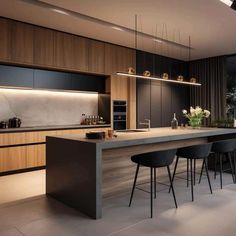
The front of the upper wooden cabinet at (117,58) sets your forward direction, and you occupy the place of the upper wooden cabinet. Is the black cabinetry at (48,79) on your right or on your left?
on your right

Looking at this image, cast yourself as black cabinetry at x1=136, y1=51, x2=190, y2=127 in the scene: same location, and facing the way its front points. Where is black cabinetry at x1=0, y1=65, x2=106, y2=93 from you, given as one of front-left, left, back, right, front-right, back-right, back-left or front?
right

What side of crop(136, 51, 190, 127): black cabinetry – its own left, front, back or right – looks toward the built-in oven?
right

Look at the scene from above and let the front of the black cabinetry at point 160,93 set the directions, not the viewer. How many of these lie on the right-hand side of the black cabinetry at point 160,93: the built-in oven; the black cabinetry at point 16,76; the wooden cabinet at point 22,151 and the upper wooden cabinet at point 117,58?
4

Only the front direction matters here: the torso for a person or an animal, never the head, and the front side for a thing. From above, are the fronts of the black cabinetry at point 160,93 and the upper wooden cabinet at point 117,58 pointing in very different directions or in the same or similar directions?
same or similar directions

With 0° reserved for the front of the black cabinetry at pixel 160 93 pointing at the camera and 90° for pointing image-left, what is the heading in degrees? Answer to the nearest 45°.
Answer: approximately 315°

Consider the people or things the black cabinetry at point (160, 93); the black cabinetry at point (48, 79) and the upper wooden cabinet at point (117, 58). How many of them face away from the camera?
0

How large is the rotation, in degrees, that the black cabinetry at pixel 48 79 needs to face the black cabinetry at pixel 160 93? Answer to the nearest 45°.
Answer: approximately 90° to its left

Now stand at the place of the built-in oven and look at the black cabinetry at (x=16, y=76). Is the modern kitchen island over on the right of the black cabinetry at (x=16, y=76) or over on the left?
left

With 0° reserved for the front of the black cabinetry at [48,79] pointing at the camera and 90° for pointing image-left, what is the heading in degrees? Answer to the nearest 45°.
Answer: approximately 315°

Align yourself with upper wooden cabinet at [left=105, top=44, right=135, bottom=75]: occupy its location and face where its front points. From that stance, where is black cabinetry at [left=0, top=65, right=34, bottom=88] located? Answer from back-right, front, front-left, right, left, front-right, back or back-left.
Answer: right

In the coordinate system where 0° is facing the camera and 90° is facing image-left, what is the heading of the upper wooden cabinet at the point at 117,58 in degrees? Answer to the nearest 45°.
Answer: approximately 315°
